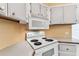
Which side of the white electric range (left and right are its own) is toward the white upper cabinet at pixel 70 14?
left

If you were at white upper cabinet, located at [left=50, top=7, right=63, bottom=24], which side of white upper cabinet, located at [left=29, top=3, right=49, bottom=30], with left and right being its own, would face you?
left

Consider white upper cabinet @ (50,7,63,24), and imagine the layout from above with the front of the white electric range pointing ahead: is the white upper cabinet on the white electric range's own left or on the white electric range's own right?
on the white electric range's own left

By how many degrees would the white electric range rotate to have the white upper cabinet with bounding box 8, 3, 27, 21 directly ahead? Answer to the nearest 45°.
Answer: approximately 90° to its right

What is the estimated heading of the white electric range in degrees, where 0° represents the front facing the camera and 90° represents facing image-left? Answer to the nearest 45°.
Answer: approximately 315°

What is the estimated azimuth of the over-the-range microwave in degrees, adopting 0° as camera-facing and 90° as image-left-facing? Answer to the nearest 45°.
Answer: approximately 315°
